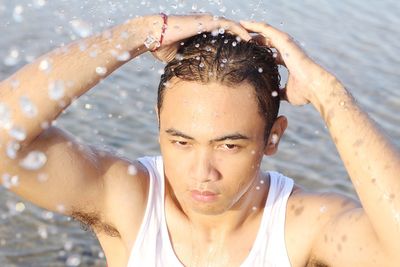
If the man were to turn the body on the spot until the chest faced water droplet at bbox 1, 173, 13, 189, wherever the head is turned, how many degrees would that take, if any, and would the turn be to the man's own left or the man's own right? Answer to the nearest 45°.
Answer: approximately 90° to the man's own right

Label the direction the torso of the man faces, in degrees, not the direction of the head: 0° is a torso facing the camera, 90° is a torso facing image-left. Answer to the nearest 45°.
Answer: approximately 0°
